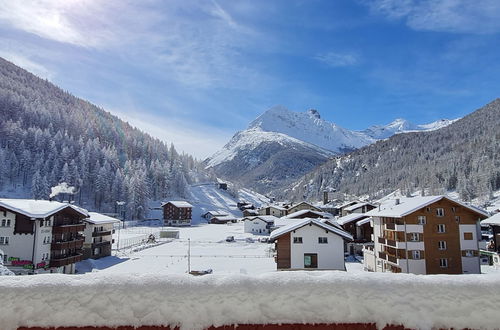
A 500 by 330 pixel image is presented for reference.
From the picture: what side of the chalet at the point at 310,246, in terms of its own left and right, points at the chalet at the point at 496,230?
left

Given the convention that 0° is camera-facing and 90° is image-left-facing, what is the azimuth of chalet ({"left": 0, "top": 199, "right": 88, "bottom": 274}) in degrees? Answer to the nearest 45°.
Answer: approximately 315°

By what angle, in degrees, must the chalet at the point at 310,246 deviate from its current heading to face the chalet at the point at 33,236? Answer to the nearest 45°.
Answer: approximately 90° to its right

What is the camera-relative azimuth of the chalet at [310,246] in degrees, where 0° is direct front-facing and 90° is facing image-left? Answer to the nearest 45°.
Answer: approximately 0°

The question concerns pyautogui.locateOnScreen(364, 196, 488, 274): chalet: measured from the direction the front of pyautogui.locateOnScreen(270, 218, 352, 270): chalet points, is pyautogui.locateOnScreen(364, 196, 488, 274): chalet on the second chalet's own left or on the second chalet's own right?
on the second chalet's own left
